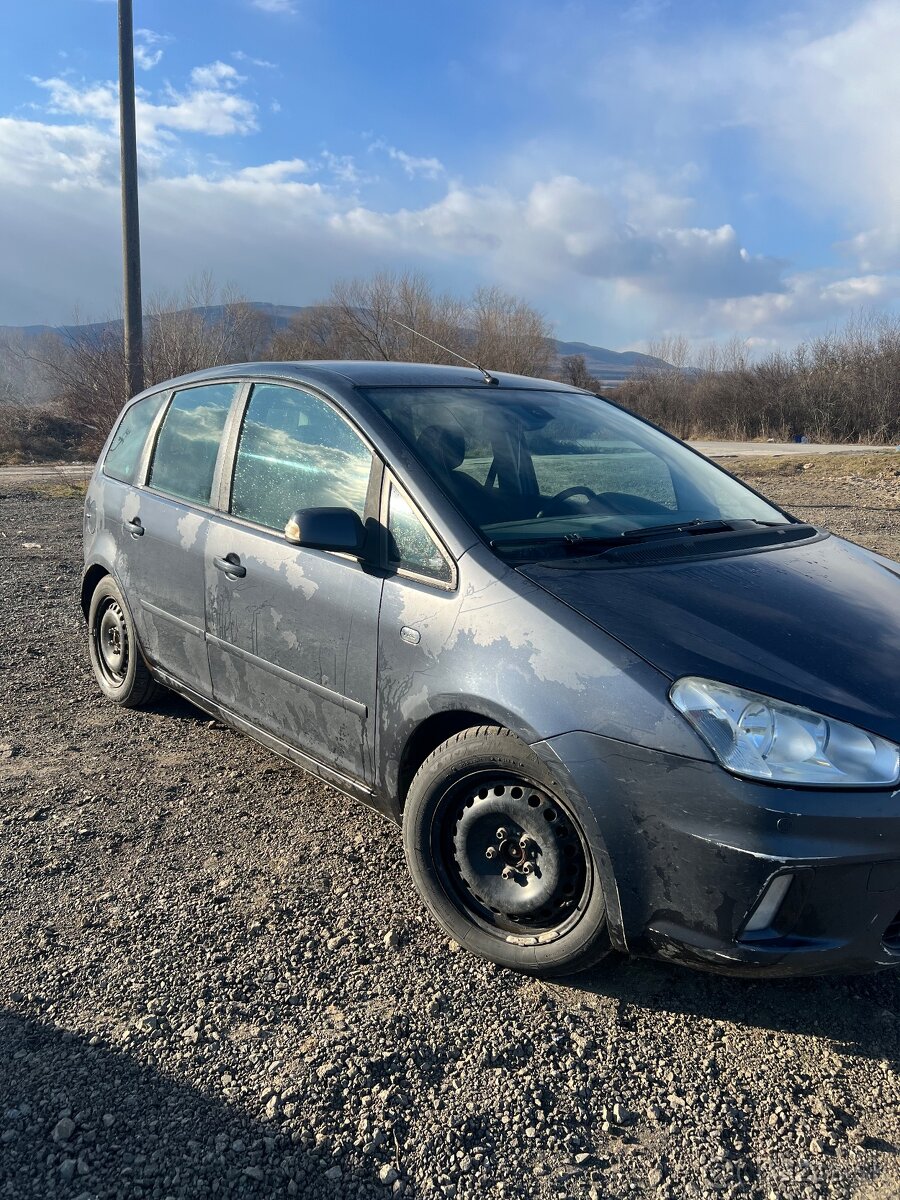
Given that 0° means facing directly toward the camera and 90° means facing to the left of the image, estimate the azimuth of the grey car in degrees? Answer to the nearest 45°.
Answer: approximately 315°

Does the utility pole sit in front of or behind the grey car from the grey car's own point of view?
behind
